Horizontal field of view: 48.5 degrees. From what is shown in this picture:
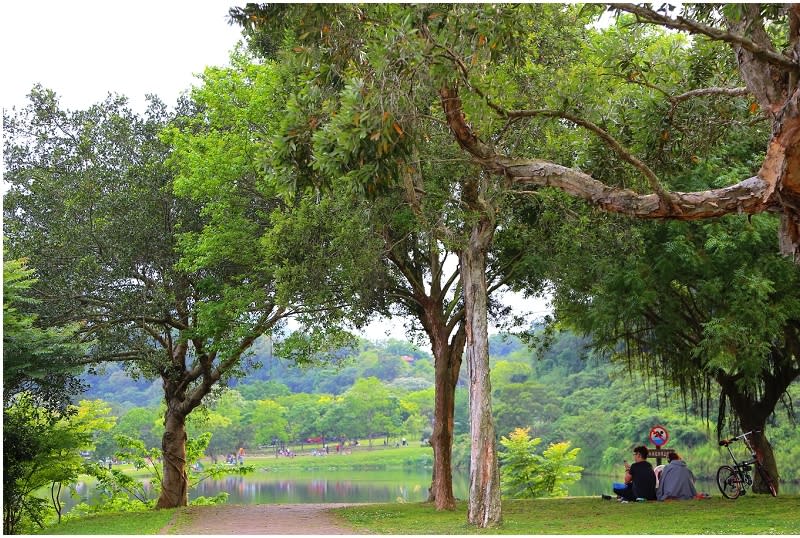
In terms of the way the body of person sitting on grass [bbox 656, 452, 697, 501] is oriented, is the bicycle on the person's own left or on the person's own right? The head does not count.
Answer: on the person's own right

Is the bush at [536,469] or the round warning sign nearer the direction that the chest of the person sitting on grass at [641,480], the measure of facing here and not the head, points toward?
the bush

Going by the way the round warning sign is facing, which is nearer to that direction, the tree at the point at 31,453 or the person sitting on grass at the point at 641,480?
the person sitting on grass

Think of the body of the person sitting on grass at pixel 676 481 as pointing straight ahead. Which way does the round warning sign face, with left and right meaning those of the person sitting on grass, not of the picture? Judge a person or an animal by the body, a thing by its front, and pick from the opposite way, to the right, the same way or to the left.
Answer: the opposite way

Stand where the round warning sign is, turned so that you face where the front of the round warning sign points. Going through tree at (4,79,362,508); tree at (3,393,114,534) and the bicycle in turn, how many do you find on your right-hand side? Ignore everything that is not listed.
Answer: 2

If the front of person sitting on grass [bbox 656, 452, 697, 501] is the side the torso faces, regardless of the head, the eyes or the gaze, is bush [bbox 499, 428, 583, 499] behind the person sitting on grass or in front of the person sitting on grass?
in front

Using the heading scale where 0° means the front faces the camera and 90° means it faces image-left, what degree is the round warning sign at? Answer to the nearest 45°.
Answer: approximately 0°

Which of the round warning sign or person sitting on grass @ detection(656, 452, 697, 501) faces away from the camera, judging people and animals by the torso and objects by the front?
the person sitting on grass

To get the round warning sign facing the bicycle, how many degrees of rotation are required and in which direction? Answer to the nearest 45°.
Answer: approximately 90° to its left

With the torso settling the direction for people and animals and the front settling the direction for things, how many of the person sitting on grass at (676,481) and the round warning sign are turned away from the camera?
1

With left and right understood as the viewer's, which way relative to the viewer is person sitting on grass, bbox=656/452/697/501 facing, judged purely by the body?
facing away from the viewer

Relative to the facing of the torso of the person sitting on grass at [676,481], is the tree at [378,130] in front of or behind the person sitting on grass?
behind
